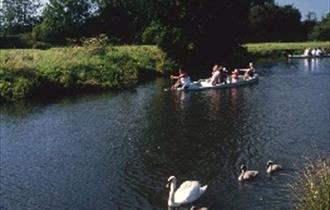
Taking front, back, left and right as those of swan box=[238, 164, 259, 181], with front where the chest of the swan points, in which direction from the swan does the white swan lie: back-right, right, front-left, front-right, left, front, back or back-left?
front-left

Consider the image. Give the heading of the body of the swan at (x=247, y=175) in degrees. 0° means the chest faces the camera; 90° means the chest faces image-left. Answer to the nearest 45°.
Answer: approximately 90°

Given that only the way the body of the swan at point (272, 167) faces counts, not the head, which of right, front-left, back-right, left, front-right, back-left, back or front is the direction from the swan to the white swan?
front-left

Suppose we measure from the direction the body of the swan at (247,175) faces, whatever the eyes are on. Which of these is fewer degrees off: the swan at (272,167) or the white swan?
the white swan

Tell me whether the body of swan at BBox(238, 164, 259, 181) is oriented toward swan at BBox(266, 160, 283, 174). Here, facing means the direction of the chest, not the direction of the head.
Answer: no

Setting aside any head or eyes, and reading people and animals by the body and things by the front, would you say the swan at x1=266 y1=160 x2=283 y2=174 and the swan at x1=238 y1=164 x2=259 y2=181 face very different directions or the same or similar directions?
same or similar directions

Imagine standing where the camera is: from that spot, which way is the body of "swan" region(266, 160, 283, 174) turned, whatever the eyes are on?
to the viewer's left

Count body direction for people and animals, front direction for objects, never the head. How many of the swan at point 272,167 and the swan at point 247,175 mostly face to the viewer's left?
2
